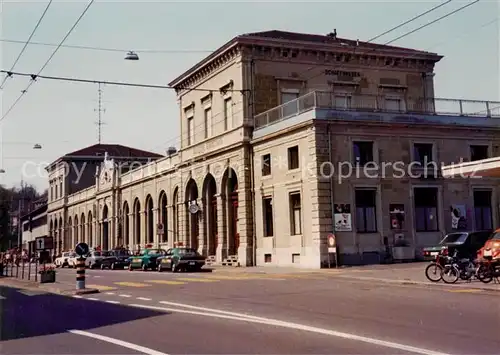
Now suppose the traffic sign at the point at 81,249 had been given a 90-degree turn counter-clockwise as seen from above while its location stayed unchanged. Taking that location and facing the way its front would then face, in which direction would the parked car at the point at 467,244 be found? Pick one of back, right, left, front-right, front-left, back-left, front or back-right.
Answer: front

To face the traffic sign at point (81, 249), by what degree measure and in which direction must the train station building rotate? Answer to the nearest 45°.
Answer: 0° — it already faces it

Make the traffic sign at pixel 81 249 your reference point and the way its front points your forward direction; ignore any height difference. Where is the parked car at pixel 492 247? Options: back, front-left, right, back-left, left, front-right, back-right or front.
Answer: left

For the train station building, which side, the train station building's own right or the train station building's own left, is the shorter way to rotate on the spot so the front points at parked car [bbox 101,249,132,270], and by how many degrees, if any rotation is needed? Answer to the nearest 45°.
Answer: approximately 90° to the train station building's own right

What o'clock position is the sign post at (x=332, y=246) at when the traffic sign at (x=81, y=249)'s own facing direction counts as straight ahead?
The sign post is roughly at 8 o'clock from the traffic sign.

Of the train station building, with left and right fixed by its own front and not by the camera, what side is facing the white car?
right

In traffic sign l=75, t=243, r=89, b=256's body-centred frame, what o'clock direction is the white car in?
The white car is roughly at 6 o'clock from the traffic sign.

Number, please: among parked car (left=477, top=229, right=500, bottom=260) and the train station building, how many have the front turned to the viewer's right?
0

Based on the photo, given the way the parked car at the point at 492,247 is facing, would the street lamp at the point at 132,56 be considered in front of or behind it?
in front

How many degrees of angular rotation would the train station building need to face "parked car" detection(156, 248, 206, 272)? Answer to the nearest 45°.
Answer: approximately 45° to its right

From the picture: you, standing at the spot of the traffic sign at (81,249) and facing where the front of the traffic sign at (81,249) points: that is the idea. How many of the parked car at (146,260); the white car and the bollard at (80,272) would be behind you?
2

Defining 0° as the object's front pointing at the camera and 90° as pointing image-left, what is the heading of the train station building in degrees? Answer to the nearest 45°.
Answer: approximately 45°

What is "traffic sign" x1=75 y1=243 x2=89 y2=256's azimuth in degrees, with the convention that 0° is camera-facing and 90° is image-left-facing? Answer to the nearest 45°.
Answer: approximately 0°
